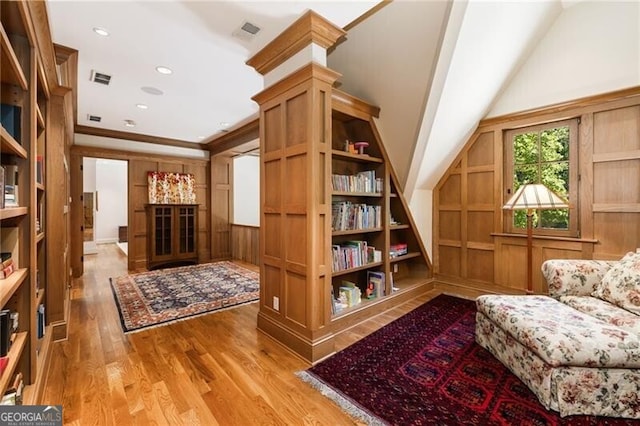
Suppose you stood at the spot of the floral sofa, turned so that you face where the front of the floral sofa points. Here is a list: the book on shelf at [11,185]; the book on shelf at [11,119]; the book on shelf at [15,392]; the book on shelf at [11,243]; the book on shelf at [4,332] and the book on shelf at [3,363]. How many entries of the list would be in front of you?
6

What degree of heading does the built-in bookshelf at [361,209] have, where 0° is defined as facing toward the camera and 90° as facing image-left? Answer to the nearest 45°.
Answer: approximately 315°

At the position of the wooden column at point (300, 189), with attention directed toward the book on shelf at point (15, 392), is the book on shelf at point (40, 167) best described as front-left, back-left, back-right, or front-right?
front-right

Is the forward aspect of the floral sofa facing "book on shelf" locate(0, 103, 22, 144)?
yes

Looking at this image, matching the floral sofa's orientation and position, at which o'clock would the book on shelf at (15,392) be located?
The book on shelf is roughly at 12 o'clock from the floral sofa.

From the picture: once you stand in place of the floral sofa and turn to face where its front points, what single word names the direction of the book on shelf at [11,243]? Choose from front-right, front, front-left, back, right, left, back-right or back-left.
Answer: front

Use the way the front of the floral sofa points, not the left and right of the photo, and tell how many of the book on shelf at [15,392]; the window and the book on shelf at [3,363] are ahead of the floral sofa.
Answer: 2

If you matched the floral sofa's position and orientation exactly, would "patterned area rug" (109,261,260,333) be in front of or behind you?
in front

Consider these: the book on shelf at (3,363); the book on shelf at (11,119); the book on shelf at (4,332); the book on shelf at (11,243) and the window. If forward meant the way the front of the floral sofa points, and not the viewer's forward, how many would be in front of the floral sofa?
4

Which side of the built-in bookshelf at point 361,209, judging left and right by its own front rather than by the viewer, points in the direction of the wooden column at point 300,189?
right

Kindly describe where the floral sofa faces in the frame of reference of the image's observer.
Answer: facing the viewer and to the left of the viewer

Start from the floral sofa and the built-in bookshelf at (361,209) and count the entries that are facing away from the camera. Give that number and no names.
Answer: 0

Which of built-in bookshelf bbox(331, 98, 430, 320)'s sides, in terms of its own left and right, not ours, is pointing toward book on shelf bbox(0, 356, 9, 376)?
right

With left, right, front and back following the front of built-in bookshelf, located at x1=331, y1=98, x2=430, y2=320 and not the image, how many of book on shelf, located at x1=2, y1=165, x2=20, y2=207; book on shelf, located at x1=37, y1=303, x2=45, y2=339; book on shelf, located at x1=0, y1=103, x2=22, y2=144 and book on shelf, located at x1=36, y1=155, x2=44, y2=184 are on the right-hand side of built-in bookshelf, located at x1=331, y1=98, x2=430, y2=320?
4

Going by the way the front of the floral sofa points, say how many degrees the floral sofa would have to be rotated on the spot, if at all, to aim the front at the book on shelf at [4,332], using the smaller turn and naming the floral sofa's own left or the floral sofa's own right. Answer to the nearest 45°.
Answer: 0° — it already faces it

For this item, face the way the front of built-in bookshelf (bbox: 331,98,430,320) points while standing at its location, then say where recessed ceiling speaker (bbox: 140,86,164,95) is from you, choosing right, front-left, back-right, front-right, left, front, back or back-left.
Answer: back-right

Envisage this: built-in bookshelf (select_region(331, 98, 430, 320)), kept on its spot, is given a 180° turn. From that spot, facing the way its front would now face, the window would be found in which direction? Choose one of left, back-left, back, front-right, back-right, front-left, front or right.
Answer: back-right

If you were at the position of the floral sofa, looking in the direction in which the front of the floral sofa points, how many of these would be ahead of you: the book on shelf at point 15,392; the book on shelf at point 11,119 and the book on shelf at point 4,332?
3

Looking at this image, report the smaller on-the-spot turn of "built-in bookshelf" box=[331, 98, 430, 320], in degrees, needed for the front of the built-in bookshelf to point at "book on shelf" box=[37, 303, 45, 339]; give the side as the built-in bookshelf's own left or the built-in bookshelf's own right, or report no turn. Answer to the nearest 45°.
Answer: approximately 90° to the built-in bookshelf's own right
